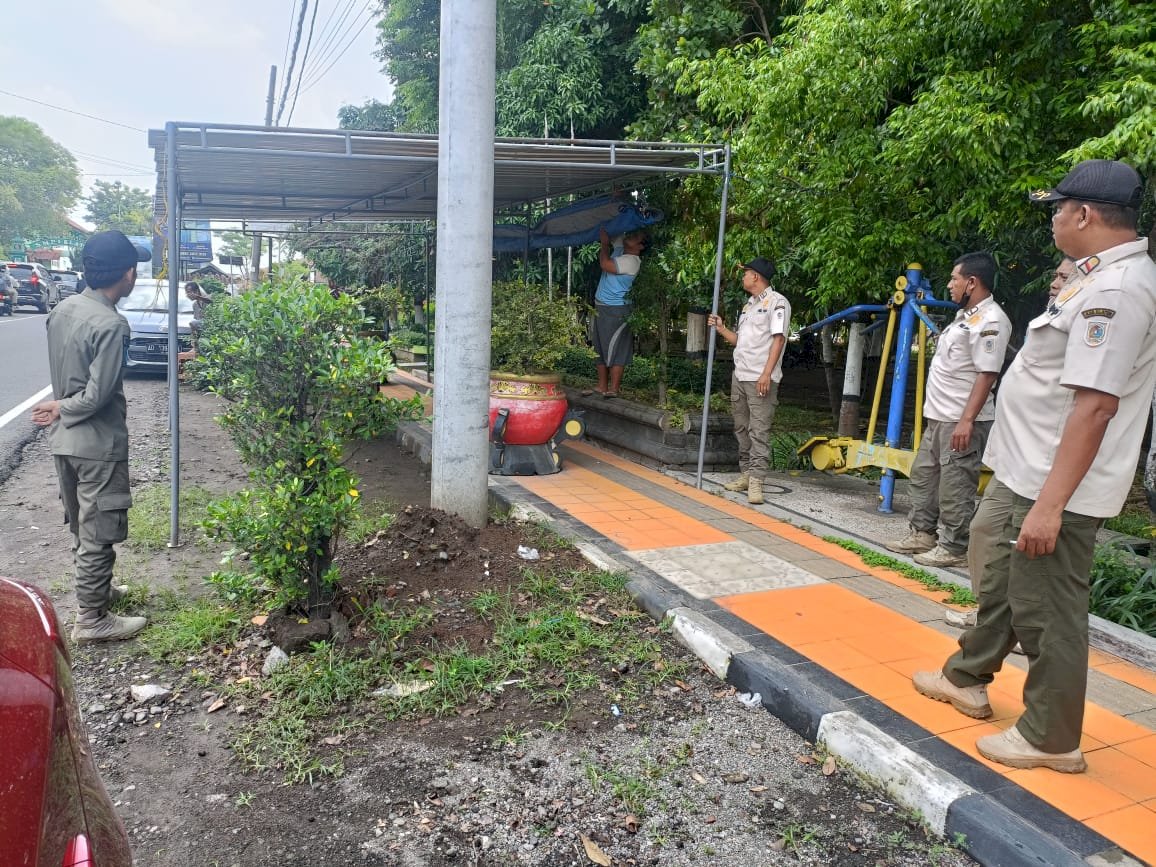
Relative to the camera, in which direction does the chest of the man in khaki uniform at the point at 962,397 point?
to the viewer's left

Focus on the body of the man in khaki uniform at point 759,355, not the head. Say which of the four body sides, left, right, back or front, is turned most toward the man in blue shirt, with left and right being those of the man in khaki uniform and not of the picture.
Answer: right

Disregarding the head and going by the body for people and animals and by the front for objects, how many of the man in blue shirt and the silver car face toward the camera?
1

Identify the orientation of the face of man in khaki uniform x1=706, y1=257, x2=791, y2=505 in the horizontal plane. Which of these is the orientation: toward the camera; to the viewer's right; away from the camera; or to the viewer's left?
to the viewer's left

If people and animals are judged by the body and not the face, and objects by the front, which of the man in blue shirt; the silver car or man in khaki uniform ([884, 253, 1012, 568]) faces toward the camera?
the silver car

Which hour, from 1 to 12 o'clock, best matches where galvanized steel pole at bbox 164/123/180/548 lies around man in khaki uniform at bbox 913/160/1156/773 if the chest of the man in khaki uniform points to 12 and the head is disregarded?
The galvanized steel pole is roughly at 12 o'clock from the man in khaki uniform.

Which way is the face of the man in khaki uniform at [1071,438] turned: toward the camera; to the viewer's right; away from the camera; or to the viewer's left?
to the viewer's left

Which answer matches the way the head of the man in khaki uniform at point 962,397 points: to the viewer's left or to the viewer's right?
to the viewer's left

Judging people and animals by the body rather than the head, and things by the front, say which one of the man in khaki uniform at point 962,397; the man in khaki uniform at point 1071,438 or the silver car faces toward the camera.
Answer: the silver car

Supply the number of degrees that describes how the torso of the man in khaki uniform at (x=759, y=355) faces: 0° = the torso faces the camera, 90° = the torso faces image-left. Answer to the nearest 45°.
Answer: approximately 45°

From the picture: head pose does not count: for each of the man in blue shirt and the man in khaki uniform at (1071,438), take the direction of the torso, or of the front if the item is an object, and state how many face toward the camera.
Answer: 0

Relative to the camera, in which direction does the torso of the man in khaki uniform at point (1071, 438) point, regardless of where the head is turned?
to the viewer's left

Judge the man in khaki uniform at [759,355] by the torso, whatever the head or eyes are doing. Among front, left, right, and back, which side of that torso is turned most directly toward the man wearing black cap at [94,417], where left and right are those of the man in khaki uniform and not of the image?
front

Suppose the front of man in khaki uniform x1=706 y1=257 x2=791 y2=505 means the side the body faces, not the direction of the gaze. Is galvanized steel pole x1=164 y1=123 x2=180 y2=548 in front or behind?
in front

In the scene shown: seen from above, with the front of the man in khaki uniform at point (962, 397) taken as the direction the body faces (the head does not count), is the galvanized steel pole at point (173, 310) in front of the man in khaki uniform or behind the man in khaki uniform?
in front
